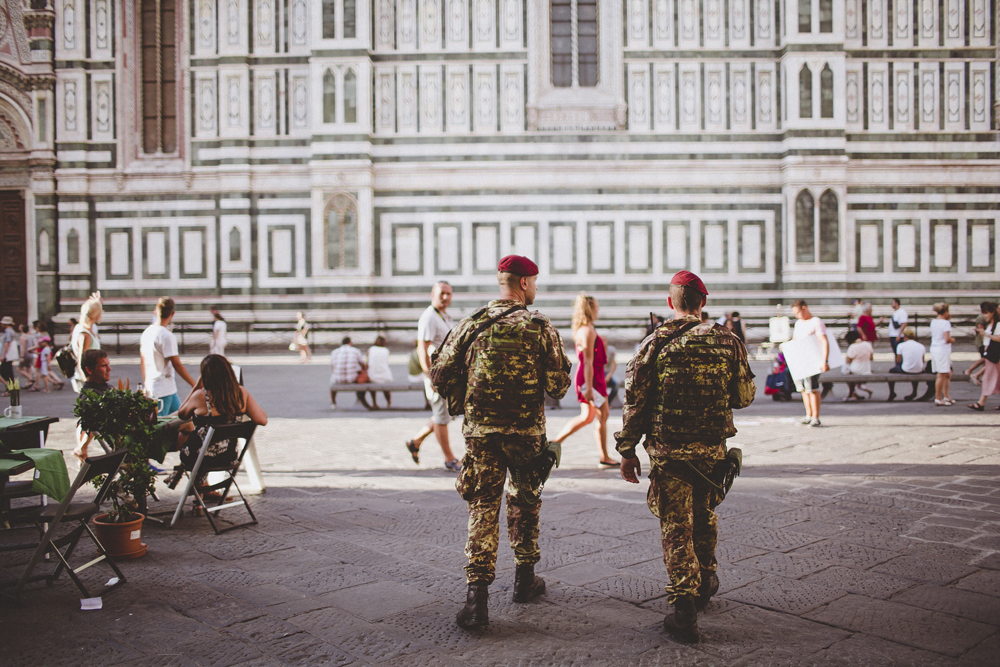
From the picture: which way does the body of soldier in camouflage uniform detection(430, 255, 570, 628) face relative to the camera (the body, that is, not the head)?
away from the camera

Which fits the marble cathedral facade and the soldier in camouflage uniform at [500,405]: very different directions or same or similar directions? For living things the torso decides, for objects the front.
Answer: very different directions

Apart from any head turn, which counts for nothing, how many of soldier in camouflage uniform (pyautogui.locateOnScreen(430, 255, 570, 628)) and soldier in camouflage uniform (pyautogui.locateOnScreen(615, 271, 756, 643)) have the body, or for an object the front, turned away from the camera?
2

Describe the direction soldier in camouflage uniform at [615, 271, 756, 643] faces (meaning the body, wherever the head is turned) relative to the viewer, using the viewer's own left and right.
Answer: facing away from the viewer

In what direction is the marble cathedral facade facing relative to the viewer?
toward the camera

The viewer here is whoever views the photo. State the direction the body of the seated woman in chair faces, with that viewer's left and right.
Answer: facing away from the viewer and to the left of the viewer

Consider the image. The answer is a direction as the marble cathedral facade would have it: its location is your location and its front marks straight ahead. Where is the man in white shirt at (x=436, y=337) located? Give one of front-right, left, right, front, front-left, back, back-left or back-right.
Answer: front

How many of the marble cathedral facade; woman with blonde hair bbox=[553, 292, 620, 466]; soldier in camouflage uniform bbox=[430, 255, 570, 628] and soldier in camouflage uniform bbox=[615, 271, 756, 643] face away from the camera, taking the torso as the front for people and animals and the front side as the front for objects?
2

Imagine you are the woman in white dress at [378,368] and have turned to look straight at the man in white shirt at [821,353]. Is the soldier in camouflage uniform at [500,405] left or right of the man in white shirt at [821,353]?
right

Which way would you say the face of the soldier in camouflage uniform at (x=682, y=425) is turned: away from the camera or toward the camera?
away from the camera

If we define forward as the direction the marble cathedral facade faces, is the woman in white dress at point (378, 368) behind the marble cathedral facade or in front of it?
in front

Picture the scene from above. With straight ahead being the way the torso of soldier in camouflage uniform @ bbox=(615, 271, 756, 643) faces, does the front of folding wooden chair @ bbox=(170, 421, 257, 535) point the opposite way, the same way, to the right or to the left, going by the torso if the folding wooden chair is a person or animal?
to the left
